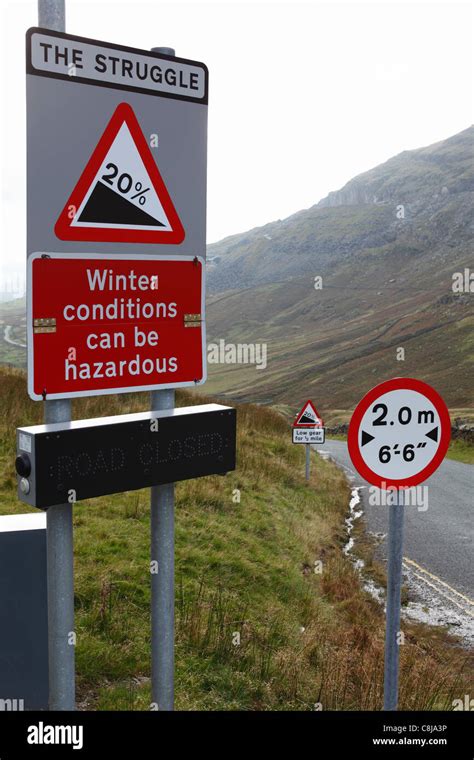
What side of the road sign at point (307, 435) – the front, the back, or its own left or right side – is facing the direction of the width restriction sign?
front

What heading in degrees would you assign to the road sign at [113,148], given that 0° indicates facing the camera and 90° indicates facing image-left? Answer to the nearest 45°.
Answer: approximately 315°

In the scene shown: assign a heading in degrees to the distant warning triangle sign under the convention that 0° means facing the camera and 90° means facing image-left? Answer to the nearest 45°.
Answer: approximately 0°

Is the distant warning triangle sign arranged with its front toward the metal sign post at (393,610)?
yes

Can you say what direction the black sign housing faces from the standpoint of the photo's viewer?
facing the viewer and to the right of the viewer

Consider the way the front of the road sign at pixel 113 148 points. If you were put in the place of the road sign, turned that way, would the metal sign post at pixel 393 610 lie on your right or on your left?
on your left

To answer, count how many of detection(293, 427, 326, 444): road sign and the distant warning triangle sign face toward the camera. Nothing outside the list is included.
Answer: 2

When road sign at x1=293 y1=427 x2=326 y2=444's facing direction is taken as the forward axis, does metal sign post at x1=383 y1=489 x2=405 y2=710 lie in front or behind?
in front

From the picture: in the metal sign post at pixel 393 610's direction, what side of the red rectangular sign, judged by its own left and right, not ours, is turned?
left
